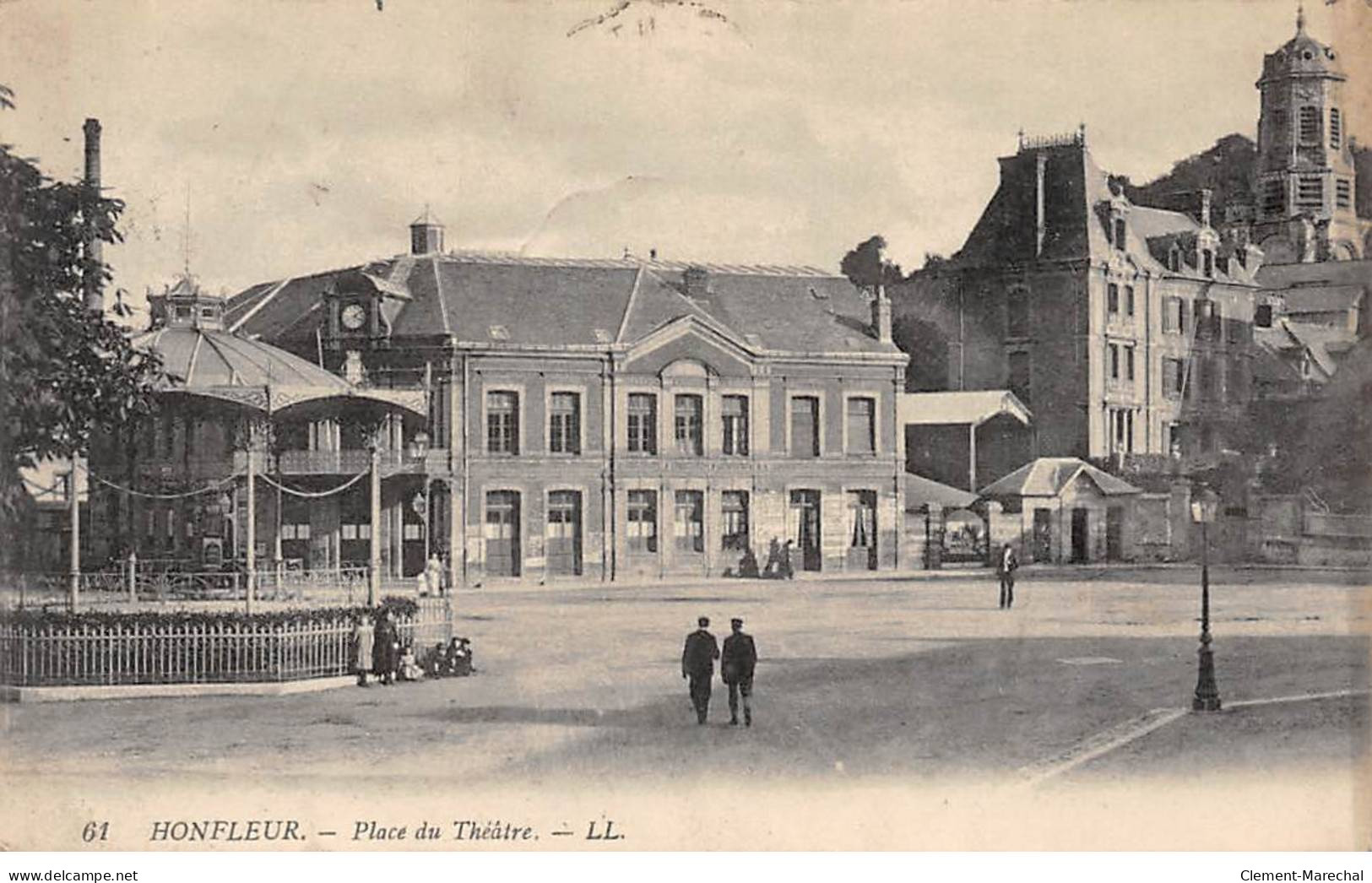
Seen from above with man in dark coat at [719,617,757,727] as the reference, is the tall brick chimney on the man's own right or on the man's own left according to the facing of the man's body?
on the man's own left

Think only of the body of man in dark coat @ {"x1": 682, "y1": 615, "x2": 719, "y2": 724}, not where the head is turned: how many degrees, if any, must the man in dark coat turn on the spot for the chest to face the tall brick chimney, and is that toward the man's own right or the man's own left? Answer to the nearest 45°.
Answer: approximately 90° to the man's own left

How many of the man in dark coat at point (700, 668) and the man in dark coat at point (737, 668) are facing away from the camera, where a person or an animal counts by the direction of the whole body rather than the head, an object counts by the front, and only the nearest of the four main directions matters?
2

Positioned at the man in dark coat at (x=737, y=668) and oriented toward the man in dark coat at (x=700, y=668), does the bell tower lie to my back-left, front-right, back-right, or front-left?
back-right

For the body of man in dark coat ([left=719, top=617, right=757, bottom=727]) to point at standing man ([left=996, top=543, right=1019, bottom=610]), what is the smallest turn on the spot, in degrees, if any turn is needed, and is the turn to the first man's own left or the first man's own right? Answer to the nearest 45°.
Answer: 0° — they already face them

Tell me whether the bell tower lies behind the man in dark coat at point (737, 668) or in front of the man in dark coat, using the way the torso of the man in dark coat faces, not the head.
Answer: in front

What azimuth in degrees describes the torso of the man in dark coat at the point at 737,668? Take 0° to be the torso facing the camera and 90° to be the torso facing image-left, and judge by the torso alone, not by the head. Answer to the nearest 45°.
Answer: approximately 180°

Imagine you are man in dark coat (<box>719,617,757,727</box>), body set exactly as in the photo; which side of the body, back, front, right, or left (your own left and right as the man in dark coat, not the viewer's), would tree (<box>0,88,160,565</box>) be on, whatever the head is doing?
left

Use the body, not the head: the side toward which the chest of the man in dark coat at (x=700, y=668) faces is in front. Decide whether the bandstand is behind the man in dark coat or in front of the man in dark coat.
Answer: in front

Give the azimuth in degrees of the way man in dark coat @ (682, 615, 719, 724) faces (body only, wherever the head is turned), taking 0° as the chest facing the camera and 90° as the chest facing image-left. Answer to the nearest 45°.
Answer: approximately 180°

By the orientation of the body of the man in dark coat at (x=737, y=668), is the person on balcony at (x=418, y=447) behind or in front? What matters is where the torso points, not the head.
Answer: in front

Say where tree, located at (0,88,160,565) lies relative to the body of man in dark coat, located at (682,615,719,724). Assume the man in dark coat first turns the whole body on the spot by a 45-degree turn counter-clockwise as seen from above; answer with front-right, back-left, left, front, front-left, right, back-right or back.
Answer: front-left
